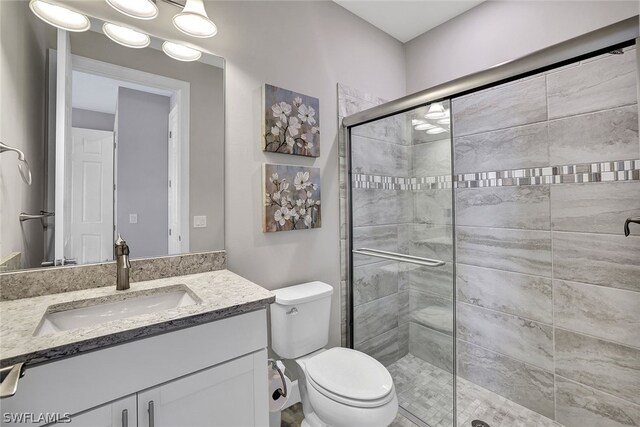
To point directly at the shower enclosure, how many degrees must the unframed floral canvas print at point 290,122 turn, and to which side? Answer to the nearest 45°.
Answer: approximately 45° to its left

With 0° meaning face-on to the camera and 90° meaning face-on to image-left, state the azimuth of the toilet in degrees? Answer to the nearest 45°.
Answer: approximately 315°

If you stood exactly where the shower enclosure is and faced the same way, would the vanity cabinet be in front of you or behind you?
in front

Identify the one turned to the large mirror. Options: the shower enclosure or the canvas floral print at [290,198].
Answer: the shower enclosure

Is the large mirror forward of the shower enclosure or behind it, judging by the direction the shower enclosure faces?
forward

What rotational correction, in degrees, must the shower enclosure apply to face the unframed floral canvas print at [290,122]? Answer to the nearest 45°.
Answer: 0° — it already faces it
